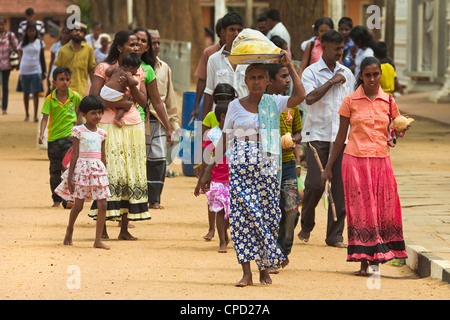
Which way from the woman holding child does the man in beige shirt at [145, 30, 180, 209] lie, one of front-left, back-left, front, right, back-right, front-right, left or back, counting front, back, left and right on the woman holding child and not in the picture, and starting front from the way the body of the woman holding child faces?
back-left

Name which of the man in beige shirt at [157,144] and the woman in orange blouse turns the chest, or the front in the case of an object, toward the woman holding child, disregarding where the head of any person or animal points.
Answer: the man in beige shirt

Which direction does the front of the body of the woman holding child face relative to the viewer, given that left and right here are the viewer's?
facing the viewer and to the right of the viewer

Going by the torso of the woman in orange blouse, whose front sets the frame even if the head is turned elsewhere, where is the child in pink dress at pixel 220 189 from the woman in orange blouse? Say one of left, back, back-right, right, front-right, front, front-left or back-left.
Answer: back-right

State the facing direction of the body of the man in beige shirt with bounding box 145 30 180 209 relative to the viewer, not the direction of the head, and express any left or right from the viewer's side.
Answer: facing the viewer

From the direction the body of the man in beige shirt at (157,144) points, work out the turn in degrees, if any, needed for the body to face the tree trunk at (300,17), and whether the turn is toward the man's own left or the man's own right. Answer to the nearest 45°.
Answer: approximately 180°

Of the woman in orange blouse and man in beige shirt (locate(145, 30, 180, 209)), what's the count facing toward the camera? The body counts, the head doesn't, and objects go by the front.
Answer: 2

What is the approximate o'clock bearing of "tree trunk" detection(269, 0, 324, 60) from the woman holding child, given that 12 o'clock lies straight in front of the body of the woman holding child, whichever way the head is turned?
The tree trunk is roughly at 8 o'clock from the woman holding child.

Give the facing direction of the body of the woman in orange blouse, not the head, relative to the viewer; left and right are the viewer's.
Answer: facing the viewer

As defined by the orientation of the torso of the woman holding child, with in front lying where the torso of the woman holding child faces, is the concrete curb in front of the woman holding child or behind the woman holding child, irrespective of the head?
in front

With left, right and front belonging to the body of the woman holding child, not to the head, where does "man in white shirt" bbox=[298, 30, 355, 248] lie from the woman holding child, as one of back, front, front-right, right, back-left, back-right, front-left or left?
front-left

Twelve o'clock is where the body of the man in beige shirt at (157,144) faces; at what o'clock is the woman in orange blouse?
The woman in orange blouse is roughly at 11 o'clock from the man in beige shirt.

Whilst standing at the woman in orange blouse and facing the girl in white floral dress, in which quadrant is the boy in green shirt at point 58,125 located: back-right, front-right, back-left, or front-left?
front-right

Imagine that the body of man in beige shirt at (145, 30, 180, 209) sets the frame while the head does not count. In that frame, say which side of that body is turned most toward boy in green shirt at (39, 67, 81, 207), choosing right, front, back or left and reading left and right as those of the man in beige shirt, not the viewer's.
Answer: right
